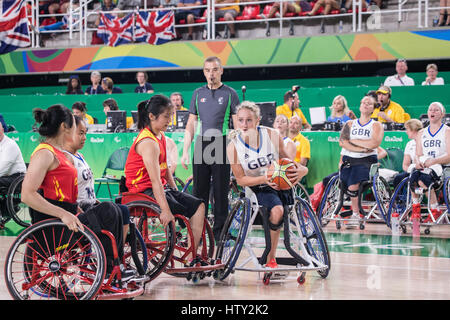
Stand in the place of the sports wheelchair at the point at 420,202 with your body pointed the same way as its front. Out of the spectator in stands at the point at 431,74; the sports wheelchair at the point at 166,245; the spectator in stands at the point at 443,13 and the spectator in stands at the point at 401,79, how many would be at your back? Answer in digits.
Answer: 3

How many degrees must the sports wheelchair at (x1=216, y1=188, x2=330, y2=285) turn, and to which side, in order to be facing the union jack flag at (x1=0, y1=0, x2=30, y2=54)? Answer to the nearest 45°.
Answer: approximately 135° to its right

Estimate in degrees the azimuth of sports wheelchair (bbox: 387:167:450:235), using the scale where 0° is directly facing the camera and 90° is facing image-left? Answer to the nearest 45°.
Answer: approximately 0°

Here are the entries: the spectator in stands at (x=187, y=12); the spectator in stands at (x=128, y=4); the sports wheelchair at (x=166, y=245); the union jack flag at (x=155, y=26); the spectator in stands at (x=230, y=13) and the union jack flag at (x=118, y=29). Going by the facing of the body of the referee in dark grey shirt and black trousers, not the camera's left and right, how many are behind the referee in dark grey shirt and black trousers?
5

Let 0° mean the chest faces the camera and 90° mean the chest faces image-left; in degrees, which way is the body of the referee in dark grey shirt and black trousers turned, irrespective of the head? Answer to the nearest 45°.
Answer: approximately 0°

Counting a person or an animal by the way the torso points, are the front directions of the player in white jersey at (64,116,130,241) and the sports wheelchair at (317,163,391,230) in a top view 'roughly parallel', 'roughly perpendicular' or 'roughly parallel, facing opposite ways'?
roughly perpendicular

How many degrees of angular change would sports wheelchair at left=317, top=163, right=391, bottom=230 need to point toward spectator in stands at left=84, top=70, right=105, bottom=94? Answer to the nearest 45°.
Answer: approximately 135° to its right

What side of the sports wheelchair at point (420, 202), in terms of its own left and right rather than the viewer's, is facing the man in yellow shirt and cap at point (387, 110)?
back

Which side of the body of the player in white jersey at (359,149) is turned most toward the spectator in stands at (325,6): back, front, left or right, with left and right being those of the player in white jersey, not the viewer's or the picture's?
back
